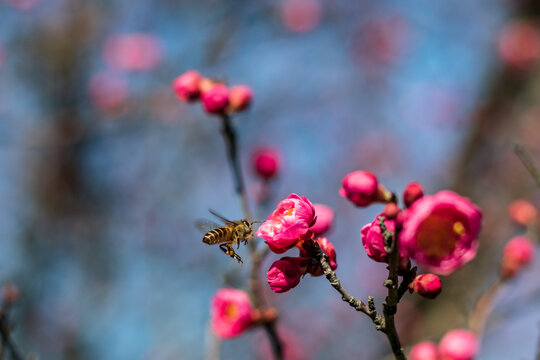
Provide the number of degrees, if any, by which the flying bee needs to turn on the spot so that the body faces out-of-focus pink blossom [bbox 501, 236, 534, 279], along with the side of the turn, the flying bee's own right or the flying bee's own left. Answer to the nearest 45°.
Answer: approximately 45° to the flying bee's own left

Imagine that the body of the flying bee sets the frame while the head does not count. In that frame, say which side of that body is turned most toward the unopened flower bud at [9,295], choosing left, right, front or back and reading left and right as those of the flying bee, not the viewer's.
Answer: back

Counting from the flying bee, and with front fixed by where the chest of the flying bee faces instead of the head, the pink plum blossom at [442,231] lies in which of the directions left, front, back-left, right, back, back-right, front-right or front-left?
front-right

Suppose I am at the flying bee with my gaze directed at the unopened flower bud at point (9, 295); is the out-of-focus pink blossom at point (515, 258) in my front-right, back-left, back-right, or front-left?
back-right

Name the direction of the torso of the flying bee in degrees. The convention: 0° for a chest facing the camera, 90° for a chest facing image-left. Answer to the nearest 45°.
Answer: approximately 270°

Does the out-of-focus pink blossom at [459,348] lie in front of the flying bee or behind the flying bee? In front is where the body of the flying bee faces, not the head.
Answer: in front
